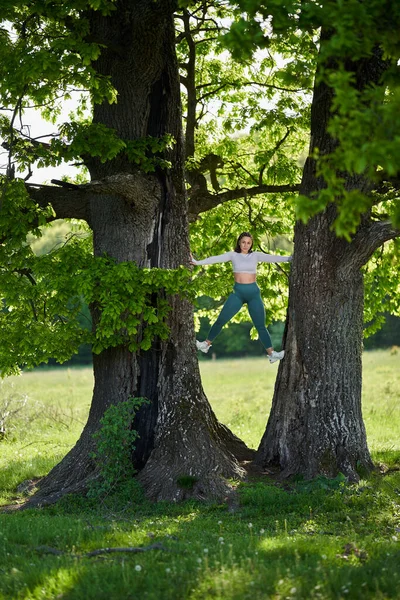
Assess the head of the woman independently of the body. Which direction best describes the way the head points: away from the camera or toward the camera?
toward the camera

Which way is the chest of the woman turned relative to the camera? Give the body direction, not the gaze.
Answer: toward the camera
